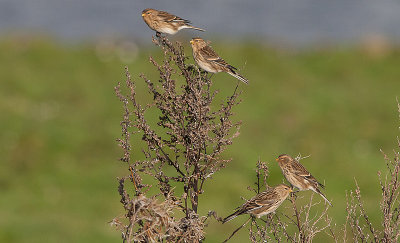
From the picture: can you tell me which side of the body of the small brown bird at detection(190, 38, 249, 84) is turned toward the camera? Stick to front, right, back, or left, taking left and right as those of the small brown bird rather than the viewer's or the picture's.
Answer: left

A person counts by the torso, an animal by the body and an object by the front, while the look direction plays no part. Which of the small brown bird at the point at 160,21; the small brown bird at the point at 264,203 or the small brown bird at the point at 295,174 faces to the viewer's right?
the small brown bird at the point at 264,203

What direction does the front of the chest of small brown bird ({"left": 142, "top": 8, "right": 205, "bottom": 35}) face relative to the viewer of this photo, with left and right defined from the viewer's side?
facing to the left of the viewer

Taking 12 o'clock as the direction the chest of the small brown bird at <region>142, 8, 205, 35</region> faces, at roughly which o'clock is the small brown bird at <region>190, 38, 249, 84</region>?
the small brown bird at <region>190, 38, 249, 84</region> is roughly at 5 o'clock from the small brown bird at <region>142, 8, 205, 35</region>.

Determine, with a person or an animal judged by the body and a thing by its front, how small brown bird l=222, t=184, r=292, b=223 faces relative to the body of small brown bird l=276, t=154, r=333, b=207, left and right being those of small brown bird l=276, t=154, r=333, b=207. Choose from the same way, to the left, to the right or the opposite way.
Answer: the opposite way

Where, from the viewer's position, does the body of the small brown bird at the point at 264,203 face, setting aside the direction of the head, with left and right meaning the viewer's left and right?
facing to the right of the viewer

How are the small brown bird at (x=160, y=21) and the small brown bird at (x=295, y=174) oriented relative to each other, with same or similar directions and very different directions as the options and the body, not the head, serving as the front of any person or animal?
same or similar directions

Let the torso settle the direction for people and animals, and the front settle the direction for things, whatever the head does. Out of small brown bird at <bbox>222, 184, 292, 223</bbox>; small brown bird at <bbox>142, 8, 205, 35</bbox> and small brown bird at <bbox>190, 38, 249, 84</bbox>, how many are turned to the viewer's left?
2

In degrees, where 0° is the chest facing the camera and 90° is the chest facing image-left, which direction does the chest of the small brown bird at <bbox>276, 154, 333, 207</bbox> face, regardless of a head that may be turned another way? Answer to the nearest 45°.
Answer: approximately 90°

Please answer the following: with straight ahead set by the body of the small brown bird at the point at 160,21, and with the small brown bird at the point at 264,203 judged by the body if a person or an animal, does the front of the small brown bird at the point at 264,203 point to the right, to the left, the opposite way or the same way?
the opposite way
